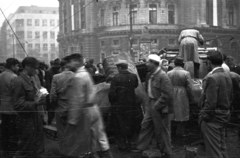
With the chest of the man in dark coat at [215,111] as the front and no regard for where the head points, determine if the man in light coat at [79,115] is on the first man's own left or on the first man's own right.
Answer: on the first man's own left

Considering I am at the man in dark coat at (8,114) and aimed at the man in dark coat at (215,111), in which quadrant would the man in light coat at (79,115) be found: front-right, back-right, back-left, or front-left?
front-right

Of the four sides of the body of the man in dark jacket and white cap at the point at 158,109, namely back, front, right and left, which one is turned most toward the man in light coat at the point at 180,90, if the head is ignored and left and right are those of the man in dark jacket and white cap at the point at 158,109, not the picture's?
right

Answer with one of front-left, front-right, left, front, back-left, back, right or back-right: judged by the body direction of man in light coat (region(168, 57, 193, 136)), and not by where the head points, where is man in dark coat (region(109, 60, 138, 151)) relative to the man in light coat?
back-left

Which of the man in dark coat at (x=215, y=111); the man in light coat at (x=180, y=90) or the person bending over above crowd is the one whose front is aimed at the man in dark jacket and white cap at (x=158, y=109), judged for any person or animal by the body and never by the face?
the man in dark coat

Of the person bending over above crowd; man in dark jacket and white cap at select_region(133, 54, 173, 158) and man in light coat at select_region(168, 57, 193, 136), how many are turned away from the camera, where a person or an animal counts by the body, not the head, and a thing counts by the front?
2

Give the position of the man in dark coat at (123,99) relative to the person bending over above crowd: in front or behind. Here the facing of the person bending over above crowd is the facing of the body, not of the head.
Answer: behind

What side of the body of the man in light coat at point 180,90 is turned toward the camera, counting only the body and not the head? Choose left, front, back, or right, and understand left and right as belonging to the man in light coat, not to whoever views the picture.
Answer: back

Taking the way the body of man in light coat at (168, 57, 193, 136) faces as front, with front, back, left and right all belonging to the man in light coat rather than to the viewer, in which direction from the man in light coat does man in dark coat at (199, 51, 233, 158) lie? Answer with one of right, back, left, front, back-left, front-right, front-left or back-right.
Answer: back

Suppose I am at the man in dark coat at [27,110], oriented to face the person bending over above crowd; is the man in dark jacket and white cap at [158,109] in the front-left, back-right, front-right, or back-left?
front-right

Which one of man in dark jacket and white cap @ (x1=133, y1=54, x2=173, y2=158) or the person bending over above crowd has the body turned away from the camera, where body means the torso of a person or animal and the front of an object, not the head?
the person bending over above crowd

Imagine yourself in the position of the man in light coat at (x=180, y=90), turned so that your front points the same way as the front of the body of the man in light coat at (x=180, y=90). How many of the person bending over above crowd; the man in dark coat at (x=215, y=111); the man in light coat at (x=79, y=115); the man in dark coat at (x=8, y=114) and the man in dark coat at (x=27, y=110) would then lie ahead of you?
1

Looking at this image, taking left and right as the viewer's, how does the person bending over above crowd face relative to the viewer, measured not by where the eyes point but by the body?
facing away from the viewer

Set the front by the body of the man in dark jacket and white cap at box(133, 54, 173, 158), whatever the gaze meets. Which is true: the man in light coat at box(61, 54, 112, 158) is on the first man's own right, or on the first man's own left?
on the first man's own right

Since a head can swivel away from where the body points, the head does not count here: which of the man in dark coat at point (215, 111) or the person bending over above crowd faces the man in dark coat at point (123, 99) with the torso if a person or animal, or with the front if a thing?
the man in dark coat at point (215, 111)

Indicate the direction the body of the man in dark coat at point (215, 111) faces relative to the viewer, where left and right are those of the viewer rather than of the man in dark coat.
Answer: facing away from the viewer and to the left of the viewer
